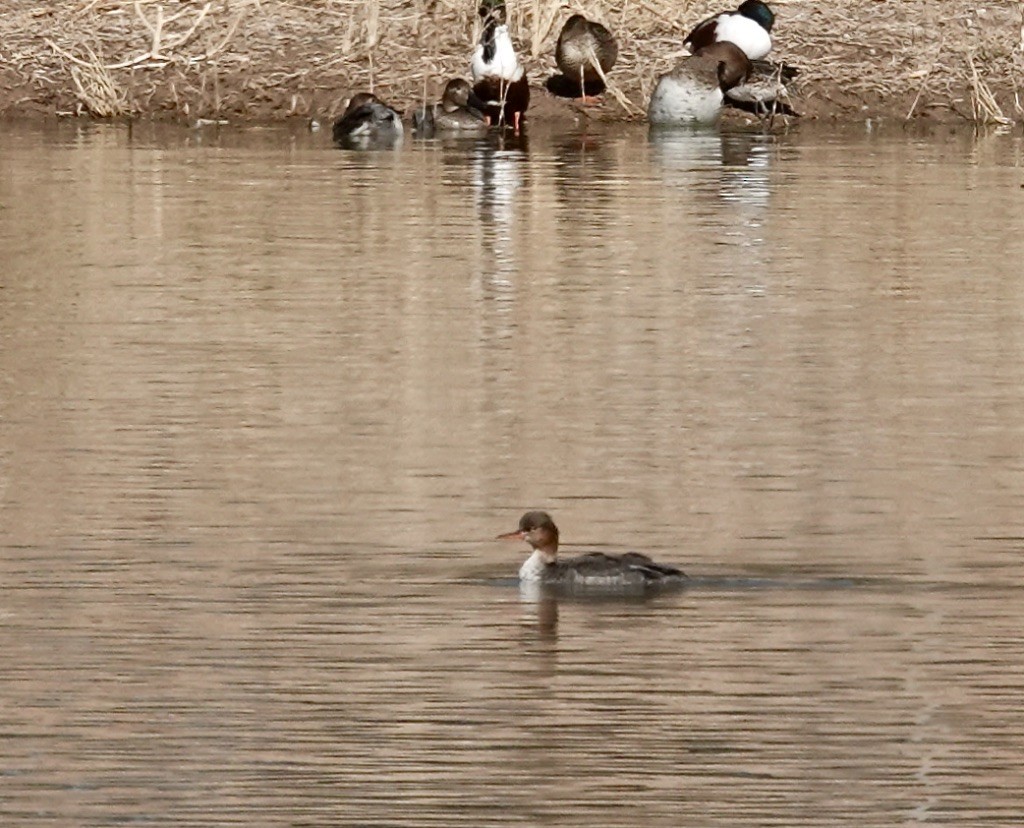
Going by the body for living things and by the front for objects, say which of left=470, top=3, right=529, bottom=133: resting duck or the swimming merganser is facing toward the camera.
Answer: the resting duck

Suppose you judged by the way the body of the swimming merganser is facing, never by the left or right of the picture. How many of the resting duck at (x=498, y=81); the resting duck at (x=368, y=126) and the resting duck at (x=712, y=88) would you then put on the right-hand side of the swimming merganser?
3

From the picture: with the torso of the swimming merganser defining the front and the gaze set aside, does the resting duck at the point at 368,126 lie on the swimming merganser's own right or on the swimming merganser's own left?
on the swimming merganser's own right

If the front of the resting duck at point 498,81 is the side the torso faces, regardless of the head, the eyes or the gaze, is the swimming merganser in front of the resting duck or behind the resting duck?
in front

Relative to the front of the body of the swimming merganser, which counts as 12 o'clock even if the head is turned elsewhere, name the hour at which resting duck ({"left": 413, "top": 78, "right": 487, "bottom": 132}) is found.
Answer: The resting duck is roughly at 3 o'clock from the swimming merganser.

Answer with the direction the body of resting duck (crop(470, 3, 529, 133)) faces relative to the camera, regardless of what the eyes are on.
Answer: toward the camera

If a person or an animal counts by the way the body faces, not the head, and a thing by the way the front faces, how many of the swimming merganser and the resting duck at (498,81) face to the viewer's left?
1

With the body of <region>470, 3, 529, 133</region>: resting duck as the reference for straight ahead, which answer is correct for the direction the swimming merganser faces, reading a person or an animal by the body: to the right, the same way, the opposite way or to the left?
to the right

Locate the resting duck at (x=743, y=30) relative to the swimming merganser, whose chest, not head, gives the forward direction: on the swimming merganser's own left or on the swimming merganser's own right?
on the swimming merganser's own right

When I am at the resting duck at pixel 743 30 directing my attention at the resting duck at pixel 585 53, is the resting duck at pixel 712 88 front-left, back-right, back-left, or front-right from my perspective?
front-left

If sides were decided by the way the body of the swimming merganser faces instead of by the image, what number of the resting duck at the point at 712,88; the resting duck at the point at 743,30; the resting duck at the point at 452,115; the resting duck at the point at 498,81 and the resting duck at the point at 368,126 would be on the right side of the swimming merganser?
5

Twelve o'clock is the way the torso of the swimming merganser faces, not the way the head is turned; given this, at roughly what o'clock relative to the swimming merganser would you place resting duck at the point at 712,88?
The resting duck is roughly at 3 o'clock from the swimming merganser.

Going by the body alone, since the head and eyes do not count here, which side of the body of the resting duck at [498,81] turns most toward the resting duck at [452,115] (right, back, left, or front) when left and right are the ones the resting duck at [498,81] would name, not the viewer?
right

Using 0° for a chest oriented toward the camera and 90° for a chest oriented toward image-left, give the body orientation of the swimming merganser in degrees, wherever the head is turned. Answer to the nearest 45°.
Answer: approximately 90°

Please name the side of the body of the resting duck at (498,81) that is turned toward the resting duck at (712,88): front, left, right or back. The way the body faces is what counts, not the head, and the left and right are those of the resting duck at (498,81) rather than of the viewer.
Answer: left

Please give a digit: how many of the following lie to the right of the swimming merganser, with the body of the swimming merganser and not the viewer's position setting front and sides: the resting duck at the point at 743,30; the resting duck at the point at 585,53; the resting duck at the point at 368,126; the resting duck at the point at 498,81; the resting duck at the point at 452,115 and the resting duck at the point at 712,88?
6

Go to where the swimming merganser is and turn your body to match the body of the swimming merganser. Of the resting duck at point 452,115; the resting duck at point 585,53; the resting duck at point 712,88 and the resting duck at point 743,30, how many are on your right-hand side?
4
